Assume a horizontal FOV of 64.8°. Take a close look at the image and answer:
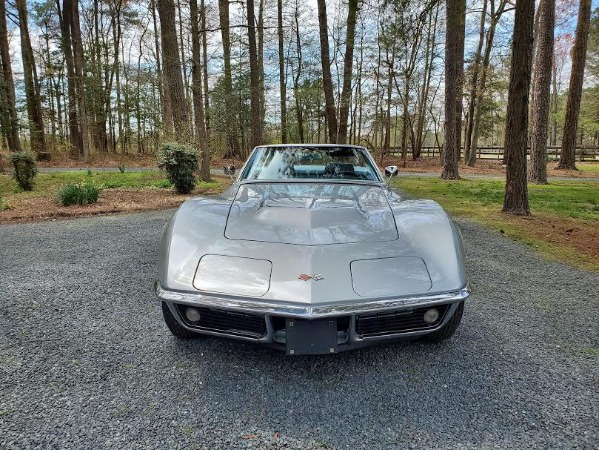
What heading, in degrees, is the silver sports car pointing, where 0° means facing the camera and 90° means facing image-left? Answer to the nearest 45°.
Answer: approximately 0°

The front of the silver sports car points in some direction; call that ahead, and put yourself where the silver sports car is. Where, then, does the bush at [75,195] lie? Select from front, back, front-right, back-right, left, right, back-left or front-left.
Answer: back-right

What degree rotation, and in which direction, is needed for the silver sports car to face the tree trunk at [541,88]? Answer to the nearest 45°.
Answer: approximately 135° to its left

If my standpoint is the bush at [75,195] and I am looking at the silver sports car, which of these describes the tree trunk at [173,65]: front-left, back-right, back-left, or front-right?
back-left

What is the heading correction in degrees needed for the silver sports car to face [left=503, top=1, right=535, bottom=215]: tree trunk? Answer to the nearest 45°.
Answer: approximately 135° to its left

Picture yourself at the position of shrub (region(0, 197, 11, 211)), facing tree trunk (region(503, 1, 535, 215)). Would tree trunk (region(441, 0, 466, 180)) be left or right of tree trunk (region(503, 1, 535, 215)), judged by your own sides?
left

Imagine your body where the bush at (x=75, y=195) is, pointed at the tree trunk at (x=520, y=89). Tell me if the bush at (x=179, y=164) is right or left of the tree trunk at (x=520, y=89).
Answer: left

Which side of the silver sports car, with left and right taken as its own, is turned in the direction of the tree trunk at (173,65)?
back

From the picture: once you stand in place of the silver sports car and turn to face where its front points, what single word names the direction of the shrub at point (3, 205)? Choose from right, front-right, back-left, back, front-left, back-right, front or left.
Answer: back-right

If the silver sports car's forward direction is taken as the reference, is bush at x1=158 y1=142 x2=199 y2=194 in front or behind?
behind
